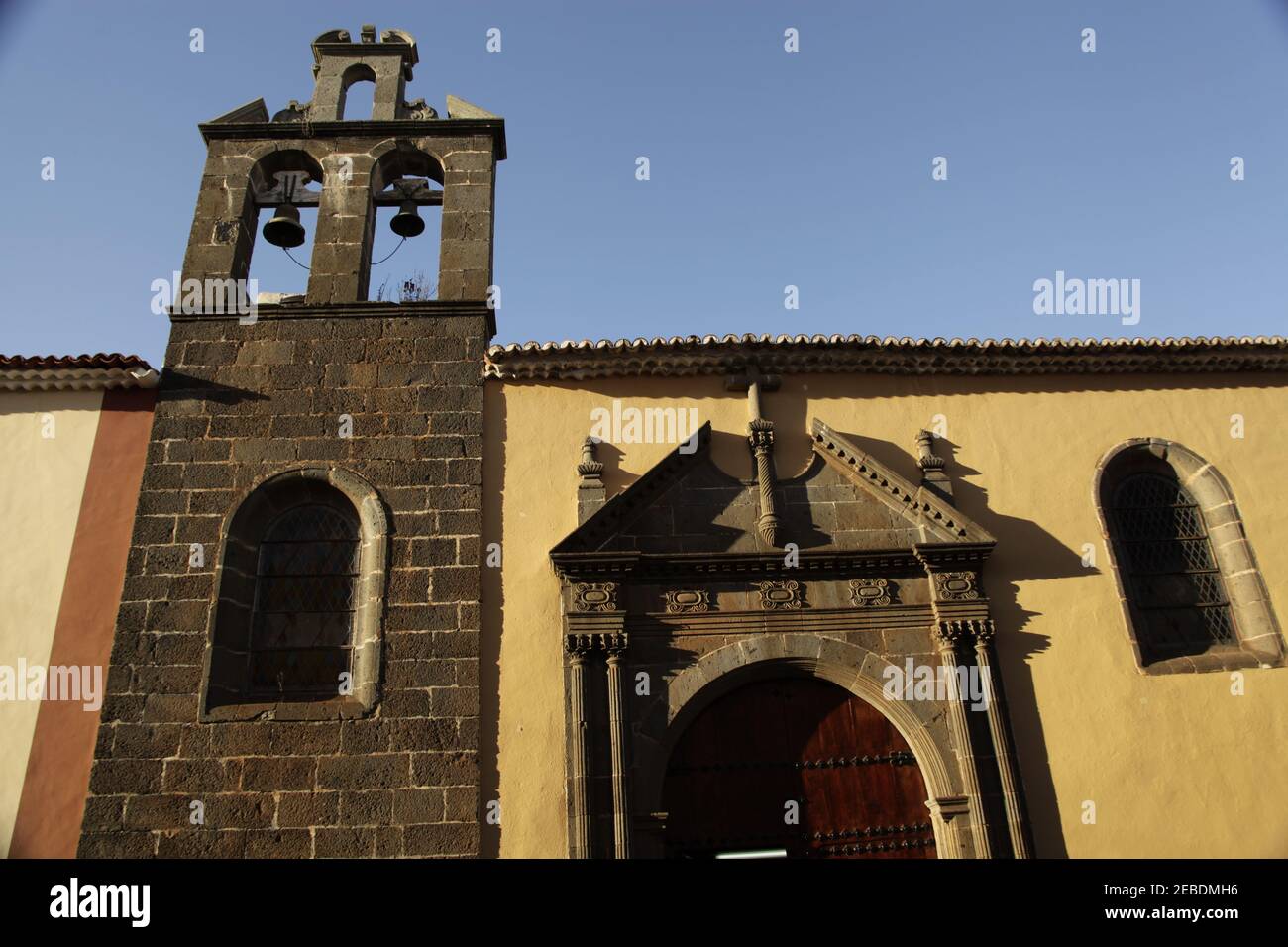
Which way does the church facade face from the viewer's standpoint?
toward the camera

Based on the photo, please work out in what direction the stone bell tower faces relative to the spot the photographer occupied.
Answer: facing the viewer
